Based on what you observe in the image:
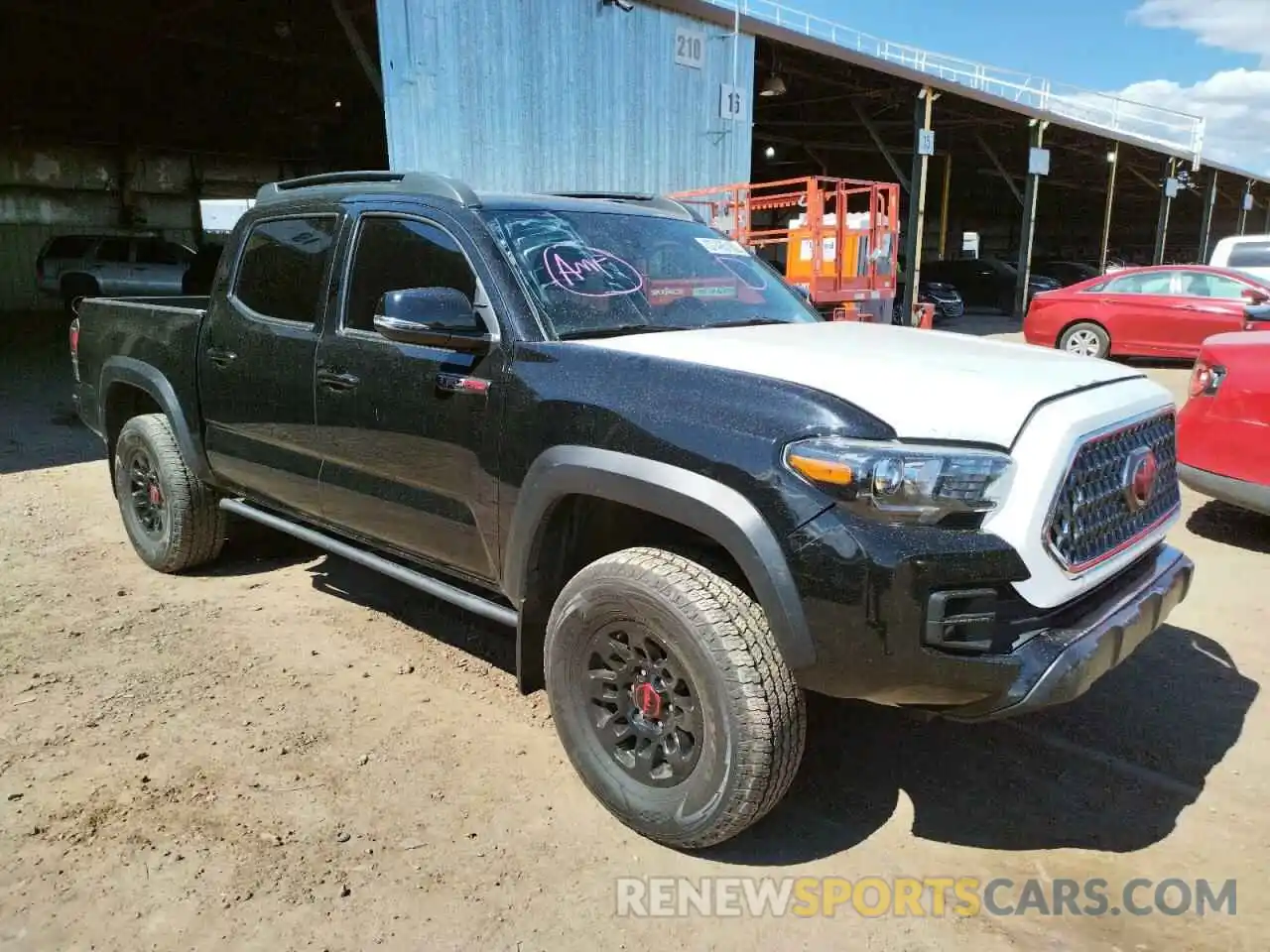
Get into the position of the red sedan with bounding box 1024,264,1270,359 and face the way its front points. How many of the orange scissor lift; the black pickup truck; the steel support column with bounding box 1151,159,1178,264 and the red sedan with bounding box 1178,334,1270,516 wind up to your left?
1

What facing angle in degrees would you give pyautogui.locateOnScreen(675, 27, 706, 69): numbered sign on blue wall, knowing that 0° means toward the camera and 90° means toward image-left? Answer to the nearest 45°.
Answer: approximately 0°

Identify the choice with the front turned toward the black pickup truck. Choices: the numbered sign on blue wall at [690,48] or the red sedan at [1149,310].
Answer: the numbered sign on blue wall

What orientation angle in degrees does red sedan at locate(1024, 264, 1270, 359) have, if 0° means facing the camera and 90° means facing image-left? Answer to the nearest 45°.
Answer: approximately 270°

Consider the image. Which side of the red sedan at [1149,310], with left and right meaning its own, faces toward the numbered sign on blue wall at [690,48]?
back

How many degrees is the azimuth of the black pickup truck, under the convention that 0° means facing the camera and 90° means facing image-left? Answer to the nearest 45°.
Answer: approximately 315°
